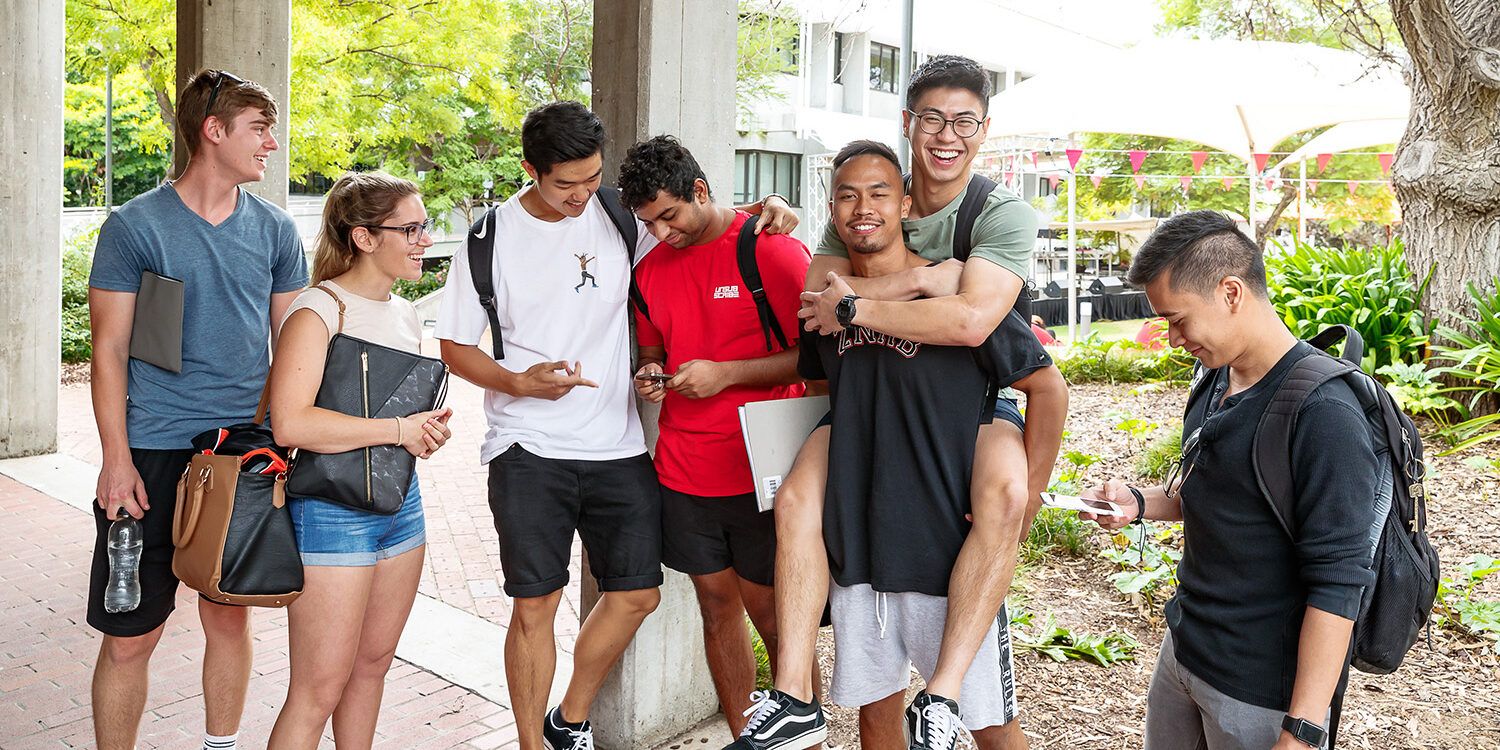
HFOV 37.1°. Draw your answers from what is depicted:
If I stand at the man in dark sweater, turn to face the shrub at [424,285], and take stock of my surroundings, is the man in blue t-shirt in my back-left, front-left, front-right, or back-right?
front-left

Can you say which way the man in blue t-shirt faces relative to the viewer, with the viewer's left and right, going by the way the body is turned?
facing the viewer and to the right of the viewer

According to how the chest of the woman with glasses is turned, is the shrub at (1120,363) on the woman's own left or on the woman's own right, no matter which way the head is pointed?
on the woman's own left

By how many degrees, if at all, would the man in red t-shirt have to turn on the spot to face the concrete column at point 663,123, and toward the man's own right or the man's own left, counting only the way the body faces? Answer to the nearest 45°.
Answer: approximately 135° to the man's own right

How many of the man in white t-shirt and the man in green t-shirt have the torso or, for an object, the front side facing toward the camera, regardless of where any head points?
2

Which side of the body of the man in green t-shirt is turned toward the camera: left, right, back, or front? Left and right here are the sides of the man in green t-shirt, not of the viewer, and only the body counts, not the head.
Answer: front

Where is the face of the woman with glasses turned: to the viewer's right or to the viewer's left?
to the viewer's right

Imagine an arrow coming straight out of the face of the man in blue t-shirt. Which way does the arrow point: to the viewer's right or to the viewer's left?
to the viewer's right

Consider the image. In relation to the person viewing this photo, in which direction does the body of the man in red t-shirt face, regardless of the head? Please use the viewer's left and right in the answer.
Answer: facing the viewer and to the left of the viewer

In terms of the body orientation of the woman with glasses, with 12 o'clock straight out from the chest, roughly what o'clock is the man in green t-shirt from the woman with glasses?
The man in green t-shirt is roughly at 11 o'clock from the woman with glasses.

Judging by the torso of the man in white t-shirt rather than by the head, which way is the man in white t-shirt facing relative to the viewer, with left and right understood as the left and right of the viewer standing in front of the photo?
facing the viewer
